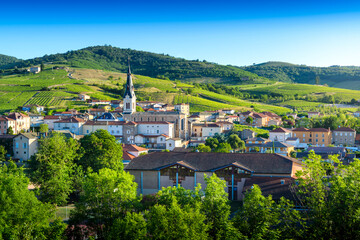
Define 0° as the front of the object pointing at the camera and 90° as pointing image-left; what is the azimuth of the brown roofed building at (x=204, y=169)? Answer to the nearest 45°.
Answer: approximately 0°

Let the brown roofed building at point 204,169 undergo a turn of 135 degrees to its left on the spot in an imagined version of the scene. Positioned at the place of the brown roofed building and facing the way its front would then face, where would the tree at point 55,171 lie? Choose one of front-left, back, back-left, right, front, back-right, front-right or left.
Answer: back-left

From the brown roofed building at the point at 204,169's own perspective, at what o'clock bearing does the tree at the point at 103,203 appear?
The tree is roughly at 1 o'clock from the brown roofed building.

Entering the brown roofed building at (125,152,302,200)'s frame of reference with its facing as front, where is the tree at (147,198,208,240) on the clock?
The tree is roughly at 12 o'clock from the brown roofed building.

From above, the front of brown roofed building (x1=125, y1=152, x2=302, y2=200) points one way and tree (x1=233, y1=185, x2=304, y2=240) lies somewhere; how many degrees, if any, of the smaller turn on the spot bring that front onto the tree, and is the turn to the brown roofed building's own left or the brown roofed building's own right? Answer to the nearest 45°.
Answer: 0° — it already faces it
